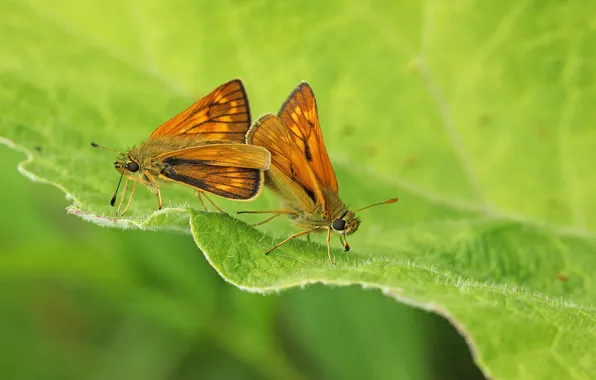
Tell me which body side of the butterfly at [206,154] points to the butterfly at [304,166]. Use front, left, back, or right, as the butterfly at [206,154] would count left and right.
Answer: back

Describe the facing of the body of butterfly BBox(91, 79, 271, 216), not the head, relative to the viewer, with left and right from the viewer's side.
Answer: facing to the left of the viewer
